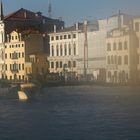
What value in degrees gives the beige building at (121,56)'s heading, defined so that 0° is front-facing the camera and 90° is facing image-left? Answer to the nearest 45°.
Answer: approximately 45°

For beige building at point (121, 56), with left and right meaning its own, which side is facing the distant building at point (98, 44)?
right
